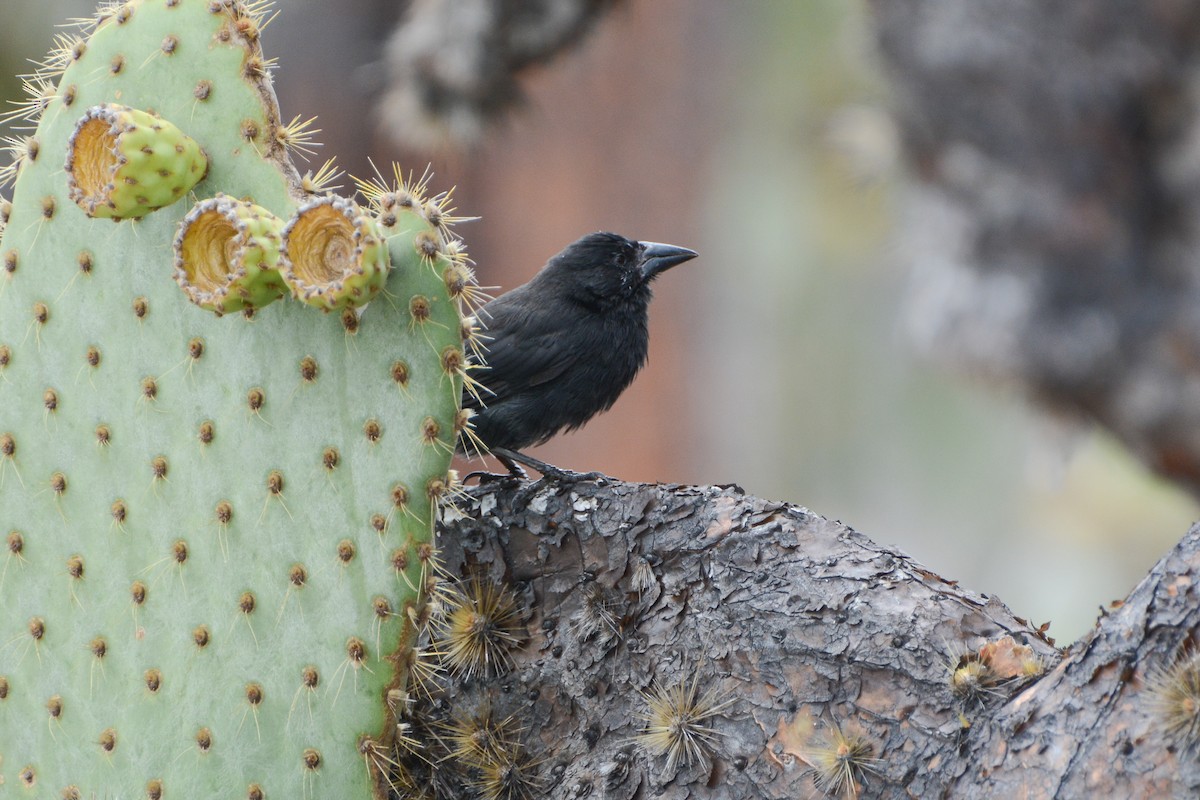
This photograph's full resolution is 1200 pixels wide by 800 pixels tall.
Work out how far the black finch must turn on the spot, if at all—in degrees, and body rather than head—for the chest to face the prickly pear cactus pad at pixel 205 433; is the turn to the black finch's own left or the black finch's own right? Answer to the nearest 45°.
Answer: approximately 135° to the black finch's own right

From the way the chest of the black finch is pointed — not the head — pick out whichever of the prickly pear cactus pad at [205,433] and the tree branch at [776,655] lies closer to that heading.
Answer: the tree branch

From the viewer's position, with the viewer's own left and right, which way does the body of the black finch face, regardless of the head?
facing to the right of the viewer
